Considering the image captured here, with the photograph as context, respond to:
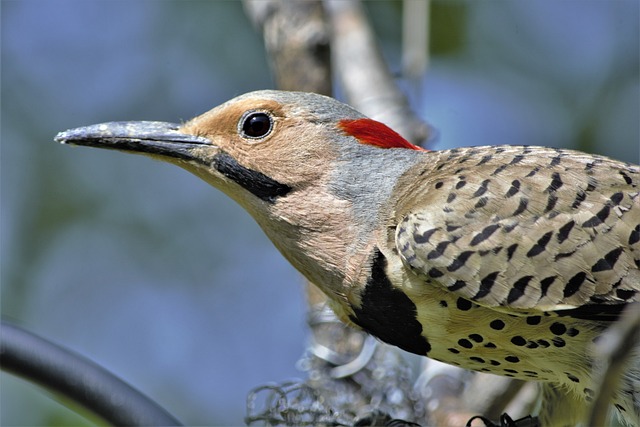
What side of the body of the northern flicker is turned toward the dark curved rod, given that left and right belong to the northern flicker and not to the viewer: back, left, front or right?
front

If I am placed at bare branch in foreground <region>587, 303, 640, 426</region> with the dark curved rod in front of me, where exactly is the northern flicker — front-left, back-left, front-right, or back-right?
front-right

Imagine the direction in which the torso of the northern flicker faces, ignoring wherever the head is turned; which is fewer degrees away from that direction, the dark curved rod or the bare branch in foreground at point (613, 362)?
the dark curved rod

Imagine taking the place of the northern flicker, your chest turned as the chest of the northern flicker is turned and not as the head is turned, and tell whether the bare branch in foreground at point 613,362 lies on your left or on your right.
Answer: on your left

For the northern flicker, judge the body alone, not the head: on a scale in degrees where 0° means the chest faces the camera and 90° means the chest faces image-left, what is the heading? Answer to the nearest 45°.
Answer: approximately 90°
